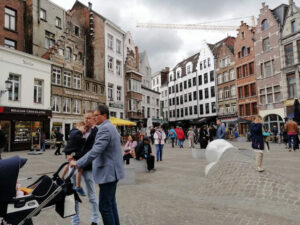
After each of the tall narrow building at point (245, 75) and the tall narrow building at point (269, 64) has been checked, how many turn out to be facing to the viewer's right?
0

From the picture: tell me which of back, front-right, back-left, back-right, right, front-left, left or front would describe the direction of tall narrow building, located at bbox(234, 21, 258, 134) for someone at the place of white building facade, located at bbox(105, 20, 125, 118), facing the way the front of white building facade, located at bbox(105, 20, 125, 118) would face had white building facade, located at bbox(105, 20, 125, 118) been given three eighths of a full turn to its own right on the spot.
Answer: back

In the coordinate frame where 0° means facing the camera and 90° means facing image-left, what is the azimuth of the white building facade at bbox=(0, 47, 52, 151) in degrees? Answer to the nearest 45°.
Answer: approximately 315°

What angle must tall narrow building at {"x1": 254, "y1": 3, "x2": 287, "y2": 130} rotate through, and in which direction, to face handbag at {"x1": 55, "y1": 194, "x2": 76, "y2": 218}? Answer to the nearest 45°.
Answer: approximately 45° to its left

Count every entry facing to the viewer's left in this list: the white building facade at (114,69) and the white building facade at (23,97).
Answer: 0

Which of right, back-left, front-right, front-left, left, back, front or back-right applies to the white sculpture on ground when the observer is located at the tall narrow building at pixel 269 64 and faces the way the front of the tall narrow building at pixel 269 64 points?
front-left

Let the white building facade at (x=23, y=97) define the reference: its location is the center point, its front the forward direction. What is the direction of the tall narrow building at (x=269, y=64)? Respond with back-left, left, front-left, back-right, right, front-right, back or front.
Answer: front-left

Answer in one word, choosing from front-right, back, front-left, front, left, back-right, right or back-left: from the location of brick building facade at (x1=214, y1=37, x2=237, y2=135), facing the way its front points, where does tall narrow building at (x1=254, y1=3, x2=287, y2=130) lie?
left

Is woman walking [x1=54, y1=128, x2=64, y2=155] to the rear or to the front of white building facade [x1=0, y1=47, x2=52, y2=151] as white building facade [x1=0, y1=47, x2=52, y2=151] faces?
to the front

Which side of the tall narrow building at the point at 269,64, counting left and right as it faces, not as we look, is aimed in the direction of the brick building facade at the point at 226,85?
right

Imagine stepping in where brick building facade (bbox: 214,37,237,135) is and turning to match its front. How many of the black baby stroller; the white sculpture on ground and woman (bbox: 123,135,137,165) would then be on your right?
0

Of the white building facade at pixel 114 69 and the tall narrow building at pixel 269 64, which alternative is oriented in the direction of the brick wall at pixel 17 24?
the tall narrow building

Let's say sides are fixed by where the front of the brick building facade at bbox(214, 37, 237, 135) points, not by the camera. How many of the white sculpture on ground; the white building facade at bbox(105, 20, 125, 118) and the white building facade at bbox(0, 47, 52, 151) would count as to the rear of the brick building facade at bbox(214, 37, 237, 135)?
0

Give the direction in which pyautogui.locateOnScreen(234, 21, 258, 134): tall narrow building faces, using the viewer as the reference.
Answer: facing the viewer and to the left of the viewer

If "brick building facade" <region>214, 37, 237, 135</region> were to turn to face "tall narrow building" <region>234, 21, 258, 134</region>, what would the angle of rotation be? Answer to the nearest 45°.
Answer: approximately 90° to its left

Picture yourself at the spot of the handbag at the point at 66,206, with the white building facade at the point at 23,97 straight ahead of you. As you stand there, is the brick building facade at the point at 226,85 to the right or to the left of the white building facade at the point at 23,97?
right

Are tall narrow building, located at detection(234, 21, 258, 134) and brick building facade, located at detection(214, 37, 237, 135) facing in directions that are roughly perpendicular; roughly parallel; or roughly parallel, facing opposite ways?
roughly parallel

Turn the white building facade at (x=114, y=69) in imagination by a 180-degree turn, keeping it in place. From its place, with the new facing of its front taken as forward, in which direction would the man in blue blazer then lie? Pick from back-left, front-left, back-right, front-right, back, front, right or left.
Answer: back-left

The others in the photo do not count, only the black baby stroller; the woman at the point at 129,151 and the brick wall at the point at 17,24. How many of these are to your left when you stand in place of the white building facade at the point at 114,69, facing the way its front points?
0

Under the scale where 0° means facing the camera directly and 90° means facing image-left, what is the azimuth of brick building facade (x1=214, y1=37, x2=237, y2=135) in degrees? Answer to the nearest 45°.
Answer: approximately 45°
